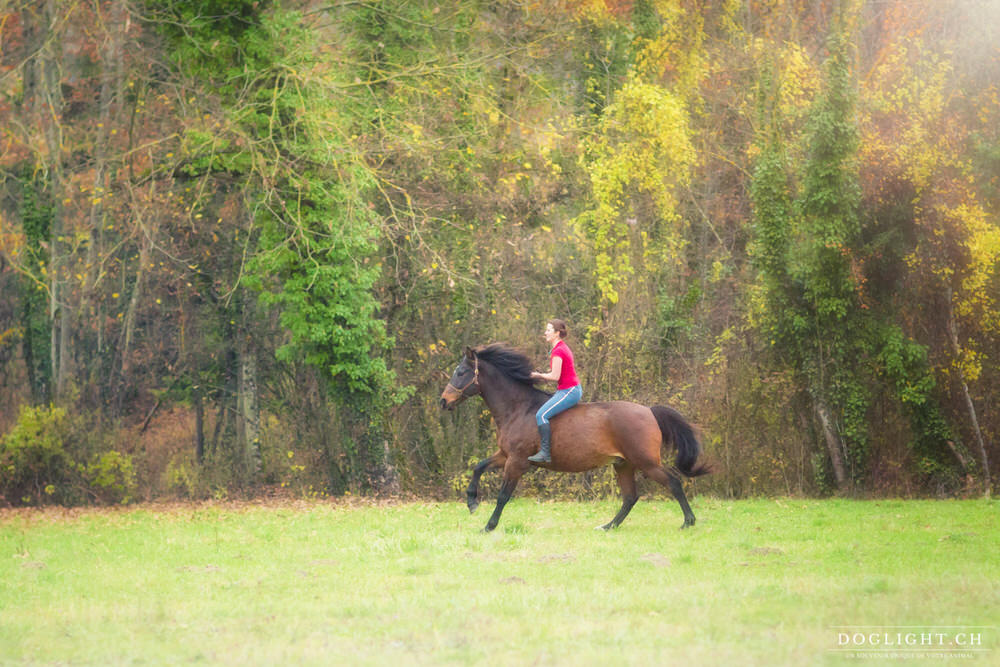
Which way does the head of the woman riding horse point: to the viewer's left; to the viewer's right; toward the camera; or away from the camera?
to the viewer's left

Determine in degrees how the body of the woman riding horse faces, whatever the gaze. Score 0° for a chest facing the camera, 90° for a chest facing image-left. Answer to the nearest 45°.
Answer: approximately 90°

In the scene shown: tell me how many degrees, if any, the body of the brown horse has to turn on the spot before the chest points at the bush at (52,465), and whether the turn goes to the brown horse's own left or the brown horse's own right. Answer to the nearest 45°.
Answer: approximately 45° to the brown horse's own right

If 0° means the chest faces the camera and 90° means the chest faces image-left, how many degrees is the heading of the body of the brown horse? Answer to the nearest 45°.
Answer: approximately 90°

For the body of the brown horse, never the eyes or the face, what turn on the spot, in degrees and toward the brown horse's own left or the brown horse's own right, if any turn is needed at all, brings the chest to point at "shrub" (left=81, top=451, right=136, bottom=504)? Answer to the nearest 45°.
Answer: approximately 45° to the brown horse's own right

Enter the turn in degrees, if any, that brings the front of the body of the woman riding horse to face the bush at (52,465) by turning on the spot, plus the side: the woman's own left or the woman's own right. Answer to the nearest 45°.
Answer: approximately 45° to the woman's own right
